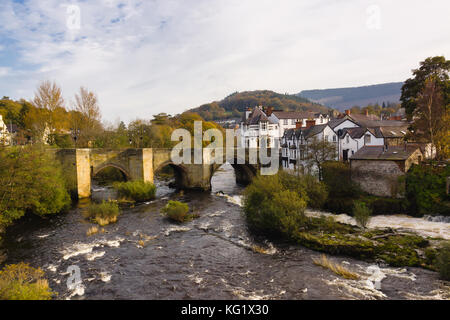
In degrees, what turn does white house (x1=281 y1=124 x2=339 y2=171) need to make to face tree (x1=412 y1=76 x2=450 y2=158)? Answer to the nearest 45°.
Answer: approximately 90° to its left

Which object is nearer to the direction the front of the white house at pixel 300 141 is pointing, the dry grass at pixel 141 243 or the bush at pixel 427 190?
the dry grass

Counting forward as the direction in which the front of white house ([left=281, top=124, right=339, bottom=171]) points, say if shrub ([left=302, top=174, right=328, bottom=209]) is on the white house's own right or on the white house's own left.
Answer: on the white house's own left

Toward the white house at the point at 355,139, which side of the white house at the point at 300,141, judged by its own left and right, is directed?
left

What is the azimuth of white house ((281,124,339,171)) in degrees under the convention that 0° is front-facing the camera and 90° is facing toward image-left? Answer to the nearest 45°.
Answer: approximately 45°

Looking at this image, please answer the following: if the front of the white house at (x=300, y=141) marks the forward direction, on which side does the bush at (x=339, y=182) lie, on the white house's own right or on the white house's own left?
on the white house's own left
